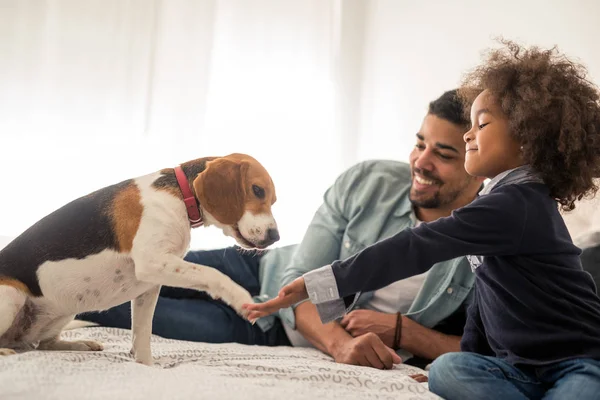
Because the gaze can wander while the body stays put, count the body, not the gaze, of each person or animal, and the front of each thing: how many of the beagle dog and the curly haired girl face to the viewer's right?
1

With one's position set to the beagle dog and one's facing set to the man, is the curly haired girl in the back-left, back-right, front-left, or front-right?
front-right

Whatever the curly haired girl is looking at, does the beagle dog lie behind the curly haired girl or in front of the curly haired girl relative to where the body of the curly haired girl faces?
in front

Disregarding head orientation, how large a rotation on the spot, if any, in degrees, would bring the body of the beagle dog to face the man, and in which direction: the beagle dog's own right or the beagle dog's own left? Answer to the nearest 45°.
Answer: approximately 45° to the beagle dog's own left

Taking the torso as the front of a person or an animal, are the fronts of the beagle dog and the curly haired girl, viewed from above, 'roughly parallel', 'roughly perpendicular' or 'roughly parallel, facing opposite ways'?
roughly parallel, facing opposite ways

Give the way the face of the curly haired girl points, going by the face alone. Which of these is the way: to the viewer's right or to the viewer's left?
to the viewer's left

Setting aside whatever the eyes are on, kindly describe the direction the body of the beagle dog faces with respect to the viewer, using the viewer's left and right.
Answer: facing to the right of the viewer

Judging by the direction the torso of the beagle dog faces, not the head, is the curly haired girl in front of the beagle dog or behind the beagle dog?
in front

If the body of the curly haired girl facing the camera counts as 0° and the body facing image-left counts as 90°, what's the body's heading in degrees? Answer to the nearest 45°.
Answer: approximately 90°
